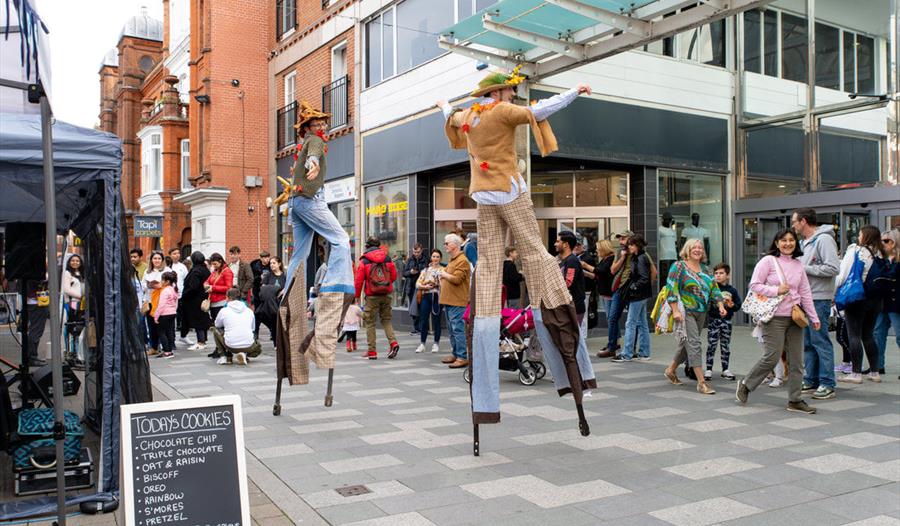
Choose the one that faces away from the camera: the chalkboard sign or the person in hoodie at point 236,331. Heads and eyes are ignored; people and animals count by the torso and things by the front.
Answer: the person in hoodie

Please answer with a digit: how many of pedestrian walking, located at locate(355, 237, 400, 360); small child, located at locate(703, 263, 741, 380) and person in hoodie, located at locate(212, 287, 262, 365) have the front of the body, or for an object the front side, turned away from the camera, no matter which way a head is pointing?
2

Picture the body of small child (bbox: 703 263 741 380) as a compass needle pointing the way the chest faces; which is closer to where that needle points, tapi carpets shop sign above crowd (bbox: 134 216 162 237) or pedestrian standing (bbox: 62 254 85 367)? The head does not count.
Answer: the pedestrian standing

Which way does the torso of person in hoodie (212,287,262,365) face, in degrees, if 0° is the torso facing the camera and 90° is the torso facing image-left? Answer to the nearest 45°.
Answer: approximately 180°

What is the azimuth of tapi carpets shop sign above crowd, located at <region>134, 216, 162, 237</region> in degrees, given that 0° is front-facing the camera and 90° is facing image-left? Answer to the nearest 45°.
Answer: approximately 0°
